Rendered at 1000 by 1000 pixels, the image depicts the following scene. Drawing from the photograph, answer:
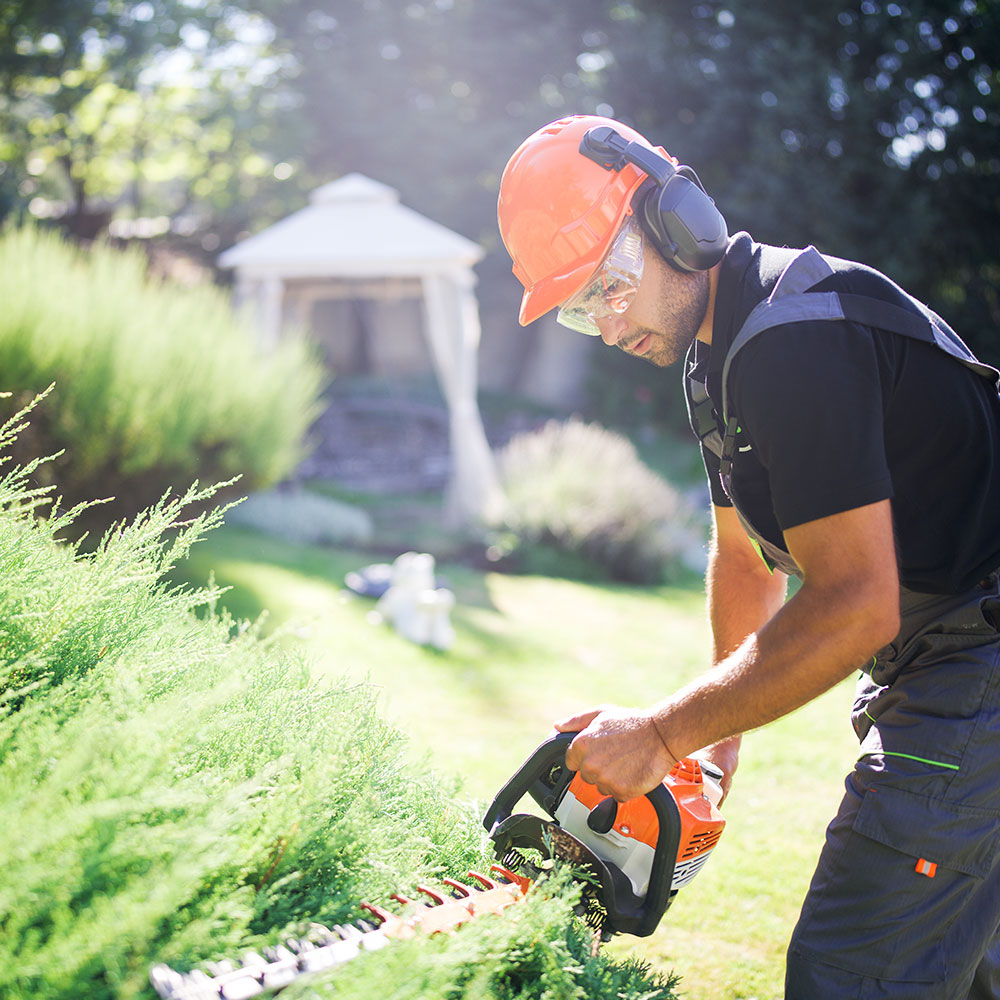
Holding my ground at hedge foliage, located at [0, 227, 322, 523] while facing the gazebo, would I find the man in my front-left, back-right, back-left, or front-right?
back-right

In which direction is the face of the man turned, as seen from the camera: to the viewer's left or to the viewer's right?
to the viewer's left

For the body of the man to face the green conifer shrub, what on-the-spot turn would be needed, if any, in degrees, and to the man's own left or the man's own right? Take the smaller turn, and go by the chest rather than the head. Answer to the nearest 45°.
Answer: approximately 45° to the man's own left

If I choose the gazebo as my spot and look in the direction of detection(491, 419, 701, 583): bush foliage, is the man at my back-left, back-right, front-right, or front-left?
front-right

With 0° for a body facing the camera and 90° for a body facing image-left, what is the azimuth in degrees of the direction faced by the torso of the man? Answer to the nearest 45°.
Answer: approximately 90°
